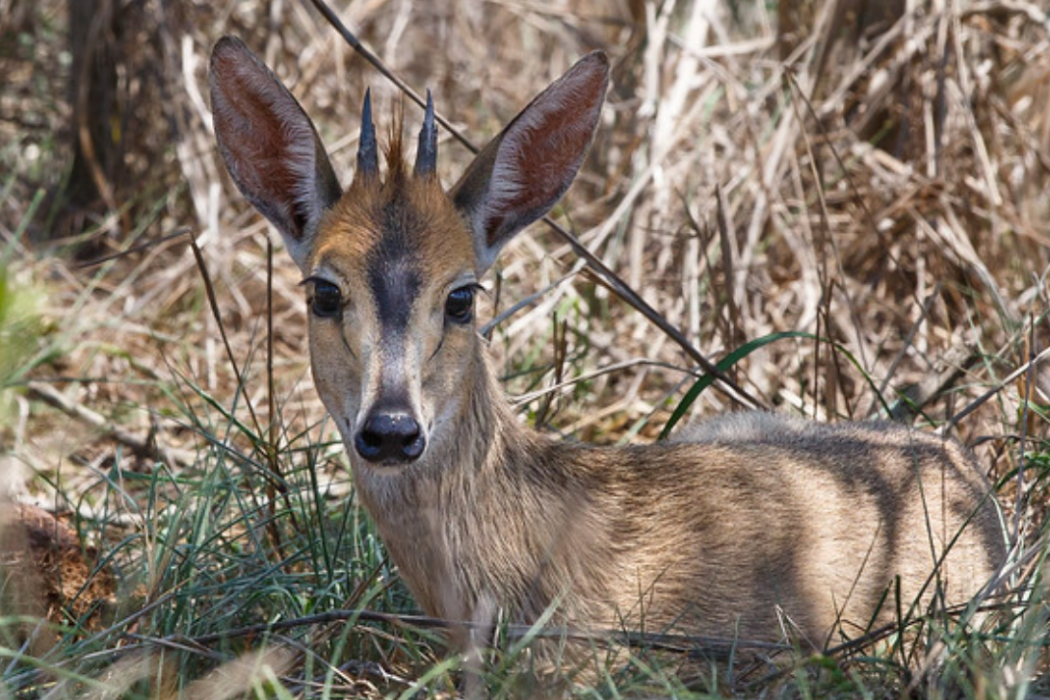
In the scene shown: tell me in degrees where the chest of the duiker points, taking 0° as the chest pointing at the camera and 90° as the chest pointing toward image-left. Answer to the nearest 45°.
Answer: approximately 45°
